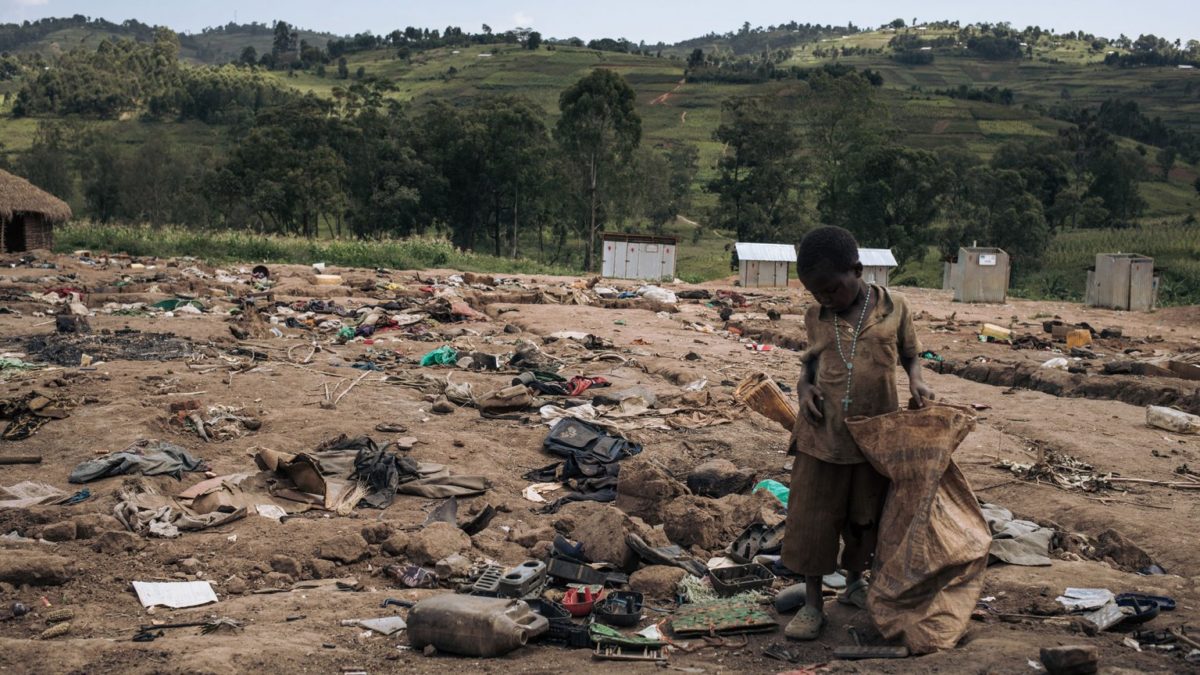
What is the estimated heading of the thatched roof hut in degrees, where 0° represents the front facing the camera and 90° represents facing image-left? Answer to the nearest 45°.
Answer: approximately 0°

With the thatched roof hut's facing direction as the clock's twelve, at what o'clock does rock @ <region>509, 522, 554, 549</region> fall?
The rock is roughly at 12 o'clock from the thatched roof hut.

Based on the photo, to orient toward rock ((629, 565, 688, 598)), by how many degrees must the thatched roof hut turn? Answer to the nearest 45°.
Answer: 0° — it already faces it

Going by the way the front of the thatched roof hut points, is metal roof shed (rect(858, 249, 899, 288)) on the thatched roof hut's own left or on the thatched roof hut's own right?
on the thatched roof hut's own left

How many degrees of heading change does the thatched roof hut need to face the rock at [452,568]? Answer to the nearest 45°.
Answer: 0° — it already faces it

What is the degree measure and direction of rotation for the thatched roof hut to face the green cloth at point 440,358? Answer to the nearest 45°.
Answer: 0° — it already faces it

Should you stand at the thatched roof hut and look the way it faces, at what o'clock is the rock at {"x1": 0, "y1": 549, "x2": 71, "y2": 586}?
The rock is roughly at 12 o'clock from the thatched roof hut.

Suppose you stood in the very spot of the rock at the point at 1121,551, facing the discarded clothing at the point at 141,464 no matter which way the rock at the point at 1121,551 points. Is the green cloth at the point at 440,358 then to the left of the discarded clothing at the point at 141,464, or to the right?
right

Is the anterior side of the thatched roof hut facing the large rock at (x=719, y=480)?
yes

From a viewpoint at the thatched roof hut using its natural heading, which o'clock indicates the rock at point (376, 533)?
The rock is roughly at 12 o'clock from the thatched roof hut.
